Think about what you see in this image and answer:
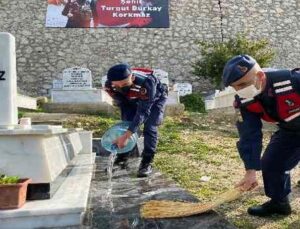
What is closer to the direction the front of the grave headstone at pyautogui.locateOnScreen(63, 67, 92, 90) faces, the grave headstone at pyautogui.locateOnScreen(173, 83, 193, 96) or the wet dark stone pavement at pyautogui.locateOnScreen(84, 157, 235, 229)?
the wet dark stone pavement

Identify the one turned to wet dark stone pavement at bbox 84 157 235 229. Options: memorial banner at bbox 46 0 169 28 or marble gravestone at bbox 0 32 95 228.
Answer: the memorial banner

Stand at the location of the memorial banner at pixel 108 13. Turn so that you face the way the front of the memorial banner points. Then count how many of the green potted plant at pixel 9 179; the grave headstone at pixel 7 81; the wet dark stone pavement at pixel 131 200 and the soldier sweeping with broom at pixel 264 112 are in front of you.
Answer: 4

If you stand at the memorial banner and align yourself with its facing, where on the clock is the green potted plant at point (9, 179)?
The green potted plant is roughly at 12 o'clock from the memorial banner.

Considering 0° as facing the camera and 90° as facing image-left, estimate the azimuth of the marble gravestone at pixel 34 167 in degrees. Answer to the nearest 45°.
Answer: approximately 0°

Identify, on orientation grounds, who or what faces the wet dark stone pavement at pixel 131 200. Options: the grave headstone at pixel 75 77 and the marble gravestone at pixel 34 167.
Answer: the grave headstone

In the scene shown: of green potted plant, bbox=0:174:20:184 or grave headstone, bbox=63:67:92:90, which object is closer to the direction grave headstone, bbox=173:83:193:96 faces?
the green potted plant

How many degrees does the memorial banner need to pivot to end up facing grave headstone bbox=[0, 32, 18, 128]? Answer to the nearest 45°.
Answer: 0° — it already faces it
